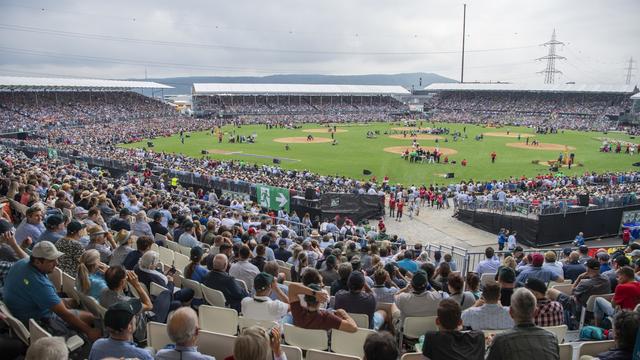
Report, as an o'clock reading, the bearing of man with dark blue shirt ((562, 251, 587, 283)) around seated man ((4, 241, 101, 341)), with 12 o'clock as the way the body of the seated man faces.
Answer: The man with dark blue shirt is roughly at 12 o'clock from the seated man.

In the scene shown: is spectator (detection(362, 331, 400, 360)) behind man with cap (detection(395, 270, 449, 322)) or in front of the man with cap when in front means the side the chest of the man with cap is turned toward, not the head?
behind

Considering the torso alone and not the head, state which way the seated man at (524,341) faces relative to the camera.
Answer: away from the camera

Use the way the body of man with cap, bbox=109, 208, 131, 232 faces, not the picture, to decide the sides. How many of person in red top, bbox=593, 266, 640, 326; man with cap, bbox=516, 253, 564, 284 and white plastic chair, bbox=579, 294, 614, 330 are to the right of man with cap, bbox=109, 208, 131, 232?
3

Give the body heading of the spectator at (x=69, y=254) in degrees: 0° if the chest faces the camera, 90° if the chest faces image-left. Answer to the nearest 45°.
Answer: approximately 225°

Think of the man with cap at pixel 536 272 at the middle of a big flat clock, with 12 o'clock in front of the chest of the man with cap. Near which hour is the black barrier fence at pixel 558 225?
The black barrier fence is roughly at 12 o'clock from the man with cap.

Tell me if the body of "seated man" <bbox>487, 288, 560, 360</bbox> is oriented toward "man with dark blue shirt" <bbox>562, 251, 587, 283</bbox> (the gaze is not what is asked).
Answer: yes

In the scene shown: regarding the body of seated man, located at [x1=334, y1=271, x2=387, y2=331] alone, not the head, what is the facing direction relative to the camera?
away from the camera

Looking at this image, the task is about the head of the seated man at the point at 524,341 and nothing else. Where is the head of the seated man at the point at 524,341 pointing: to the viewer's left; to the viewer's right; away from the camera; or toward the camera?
away from the camera

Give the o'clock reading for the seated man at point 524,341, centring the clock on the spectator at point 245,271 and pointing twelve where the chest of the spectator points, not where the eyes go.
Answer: The seated man is roughly at 5 o'clock from the spectator.

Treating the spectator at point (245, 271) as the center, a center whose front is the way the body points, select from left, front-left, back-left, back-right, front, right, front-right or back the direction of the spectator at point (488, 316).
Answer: back-right

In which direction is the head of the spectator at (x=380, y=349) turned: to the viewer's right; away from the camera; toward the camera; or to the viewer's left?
away from the camera

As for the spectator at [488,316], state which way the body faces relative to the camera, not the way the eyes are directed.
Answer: away from the camera

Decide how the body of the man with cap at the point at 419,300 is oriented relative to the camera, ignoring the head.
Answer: away from the camera
